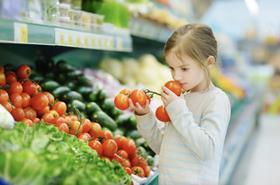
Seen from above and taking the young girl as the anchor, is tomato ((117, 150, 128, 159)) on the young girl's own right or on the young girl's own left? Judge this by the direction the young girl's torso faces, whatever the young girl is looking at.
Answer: on the young girl's own right

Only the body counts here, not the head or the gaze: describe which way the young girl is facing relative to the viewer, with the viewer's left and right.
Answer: facing the viewer and to the left of the viewer

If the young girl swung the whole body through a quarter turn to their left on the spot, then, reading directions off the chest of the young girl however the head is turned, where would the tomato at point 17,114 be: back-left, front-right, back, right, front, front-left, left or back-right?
back-right

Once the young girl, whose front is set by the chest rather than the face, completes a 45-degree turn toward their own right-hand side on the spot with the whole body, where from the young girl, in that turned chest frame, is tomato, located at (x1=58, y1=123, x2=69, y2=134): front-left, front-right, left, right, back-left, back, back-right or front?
front

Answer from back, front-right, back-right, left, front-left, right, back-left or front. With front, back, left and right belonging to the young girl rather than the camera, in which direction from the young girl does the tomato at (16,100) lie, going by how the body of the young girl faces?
front-right

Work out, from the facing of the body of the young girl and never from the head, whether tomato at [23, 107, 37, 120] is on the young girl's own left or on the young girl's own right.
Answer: on the young girl's own right

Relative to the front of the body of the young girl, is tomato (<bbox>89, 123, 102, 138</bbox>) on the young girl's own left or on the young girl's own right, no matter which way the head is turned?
on the young girl's own right
